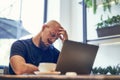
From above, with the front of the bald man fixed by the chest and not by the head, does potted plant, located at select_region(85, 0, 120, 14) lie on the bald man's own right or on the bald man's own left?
on the bald man's own left

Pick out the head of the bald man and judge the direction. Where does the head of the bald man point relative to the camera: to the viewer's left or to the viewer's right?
to the viewer's right

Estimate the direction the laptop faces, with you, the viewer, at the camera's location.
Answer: facing away from the viewer and to the left of the viewer

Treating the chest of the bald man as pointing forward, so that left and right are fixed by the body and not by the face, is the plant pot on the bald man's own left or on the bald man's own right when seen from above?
on the bald man's own left

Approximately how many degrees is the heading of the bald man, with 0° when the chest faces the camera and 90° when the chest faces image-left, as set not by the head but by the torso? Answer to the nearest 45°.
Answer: approximately 315°

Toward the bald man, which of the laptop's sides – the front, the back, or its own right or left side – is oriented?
front

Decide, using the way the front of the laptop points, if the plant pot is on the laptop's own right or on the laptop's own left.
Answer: on the laptop's own right

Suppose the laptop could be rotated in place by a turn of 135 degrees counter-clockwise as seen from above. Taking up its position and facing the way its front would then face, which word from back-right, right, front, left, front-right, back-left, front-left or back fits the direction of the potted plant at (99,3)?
back

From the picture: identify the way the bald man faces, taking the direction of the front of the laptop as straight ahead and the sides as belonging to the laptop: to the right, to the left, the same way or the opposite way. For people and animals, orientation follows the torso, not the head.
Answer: the opposite way

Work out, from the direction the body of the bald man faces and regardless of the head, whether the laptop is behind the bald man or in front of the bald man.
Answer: in front
